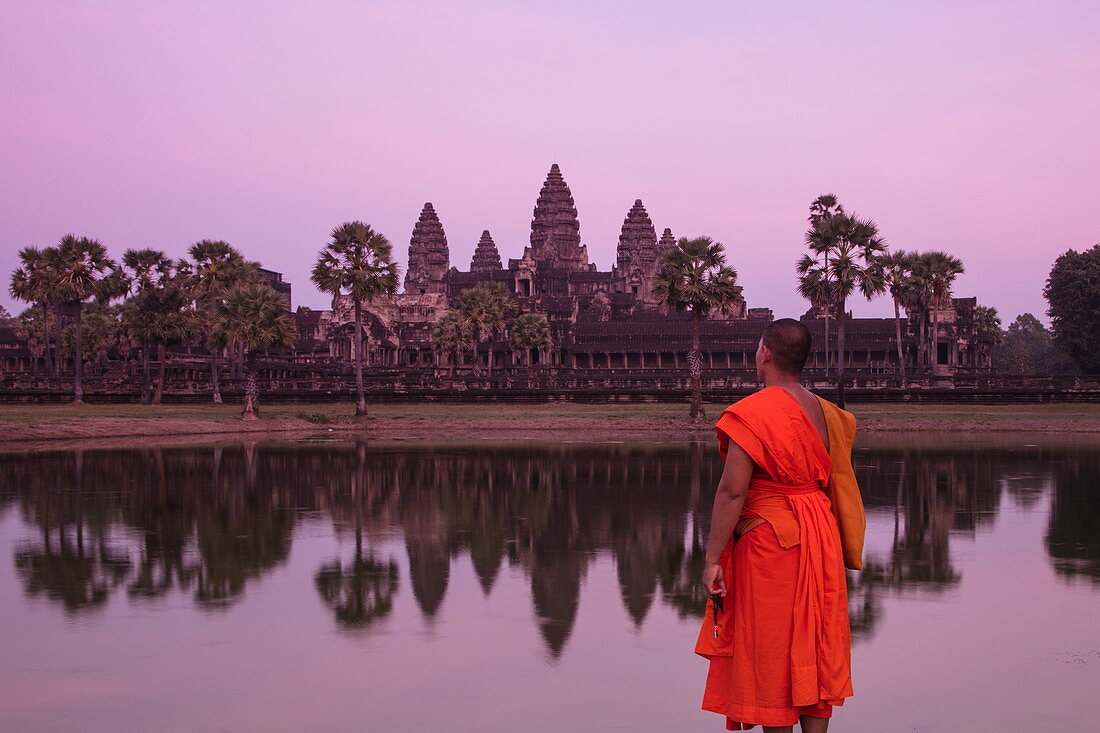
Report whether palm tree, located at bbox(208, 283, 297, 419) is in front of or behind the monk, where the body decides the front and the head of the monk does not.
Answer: in front

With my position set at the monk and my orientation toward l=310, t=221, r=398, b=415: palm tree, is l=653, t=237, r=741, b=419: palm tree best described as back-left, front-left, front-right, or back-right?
front-right

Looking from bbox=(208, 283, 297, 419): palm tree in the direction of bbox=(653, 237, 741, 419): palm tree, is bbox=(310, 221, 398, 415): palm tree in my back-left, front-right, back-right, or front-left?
front-left

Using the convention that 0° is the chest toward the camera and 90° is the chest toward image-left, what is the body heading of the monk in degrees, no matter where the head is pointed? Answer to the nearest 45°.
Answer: approximately 135°

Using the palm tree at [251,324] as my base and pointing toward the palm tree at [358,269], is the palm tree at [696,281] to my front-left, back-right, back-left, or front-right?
front-right

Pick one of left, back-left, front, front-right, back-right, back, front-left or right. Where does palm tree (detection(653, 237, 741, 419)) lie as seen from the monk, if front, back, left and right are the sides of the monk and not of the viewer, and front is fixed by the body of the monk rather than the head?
front-right

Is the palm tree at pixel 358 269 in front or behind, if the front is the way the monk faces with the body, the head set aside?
in front

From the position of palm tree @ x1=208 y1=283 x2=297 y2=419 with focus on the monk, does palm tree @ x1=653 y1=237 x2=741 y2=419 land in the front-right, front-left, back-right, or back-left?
front-left

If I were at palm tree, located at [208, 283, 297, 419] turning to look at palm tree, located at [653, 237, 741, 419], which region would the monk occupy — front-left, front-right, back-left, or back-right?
front-right
